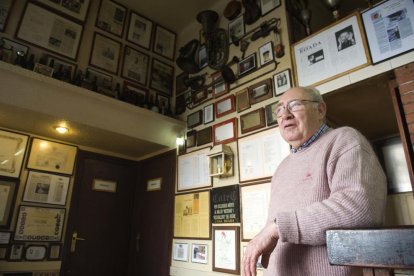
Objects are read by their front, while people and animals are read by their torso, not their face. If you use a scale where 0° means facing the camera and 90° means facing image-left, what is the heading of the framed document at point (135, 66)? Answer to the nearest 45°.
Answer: approximately 315°

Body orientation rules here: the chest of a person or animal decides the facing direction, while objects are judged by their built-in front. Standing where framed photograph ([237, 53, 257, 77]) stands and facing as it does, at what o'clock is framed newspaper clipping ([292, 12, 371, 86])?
The framed newspaper clipping is roughly at 9 o'clock from the framed photograph.

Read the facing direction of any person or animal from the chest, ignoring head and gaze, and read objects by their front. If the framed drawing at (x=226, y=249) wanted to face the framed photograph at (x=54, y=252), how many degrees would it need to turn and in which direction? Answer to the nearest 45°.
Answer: approximately 45° to its right

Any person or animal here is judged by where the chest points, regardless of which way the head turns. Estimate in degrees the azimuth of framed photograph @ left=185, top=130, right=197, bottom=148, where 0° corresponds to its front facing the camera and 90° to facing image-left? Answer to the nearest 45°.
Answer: approximately 45°

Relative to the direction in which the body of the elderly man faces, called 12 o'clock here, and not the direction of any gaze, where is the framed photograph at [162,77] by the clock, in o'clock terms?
The framed photograph is roughly at 3 o'clock from the elderly man.

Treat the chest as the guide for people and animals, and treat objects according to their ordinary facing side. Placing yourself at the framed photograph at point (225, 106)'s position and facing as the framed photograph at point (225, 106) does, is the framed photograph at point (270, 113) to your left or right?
on your left

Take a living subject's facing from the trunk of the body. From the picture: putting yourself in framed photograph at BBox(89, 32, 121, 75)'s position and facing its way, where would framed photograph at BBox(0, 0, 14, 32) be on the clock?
framed photograph at BBox(0, 0, 14, 32) is roughly at 4 o'clock from framed photograph at BBox(89, 32, 121, 75).

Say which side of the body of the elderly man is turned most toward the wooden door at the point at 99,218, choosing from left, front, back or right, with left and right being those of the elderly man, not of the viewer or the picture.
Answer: right

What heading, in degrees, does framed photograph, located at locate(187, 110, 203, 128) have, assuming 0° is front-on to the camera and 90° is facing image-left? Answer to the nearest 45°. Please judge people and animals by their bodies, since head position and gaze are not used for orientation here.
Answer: approximately 45°

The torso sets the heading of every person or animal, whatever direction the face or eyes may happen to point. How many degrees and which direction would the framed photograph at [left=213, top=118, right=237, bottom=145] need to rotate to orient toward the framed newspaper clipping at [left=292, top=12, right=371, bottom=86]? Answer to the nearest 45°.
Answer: approximately 90° to its left
